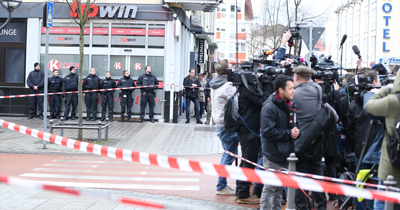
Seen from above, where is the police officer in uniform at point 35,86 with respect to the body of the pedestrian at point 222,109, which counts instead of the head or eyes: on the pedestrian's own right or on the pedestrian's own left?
on the pedestrian's own left

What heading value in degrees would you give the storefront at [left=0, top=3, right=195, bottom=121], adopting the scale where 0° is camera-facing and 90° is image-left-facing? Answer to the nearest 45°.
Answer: approximately 0°

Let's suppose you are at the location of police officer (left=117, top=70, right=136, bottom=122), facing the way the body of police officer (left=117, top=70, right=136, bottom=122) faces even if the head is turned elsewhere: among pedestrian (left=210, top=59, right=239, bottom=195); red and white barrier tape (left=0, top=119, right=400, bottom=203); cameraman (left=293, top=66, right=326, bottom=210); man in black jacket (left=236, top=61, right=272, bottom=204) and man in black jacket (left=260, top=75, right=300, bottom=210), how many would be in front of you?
5

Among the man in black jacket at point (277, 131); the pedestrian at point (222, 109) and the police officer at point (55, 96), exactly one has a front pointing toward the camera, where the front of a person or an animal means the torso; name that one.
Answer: the police officer

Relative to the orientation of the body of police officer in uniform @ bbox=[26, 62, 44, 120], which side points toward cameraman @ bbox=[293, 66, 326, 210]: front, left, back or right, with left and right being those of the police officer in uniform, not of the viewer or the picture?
front

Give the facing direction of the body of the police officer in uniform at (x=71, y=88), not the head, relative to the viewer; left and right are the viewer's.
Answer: facing the viewer and to the right of the viewer

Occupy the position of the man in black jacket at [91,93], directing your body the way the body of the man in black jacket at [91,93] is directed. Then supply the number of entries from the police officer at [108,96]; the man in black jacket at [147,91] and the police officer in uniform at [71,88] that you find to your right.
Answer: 1

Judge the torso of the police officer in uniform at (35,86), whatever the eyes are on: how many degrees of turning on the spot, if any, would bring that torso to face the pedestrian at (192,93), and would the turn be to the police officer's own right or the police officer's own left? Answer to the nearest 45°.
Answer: approximately 90° to the police officer's own left

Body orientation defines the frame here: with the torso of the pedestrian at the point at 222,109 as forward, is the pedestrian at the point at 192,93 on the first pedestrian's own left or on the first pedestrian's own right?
on the first pedestrian's own left
